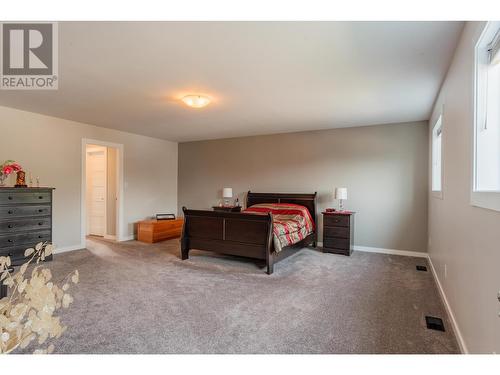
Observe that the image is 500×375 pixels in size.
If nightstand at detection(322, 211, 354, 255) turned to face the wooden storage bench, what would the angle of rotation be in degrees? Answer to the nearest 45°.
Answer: approximately 90° to its right

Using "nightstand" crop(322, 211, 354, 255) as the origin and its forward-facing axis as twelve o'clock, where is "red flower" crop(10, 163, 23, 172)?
The red flower is roughly at 2 o'clock from the nightstand.

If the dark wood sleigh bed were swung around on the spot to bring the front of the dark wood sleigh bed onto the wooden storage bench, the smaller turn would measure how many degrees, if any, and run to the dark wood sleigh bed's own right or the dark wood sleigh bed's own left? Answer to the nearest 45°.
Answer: approximately 90° to the dark wood sleigh bed's own right

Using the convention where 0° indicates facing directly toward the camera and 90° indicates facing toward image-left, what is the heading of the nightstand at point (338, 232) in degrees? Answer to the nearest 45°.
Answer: approximately 0°

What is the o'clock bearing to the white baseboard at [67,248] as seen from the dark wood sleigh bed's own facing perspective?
The white baseboard is roughly at 2 o'clock from the dark wood sleigh bed.

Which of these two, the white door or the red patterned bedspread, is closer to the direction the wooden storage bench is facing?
the red patterned bedspread
